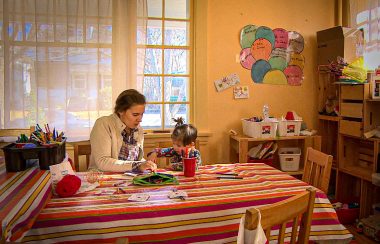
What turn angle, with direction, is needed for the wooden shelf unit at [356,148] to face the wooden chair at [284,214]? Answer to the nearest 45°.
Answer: approximately 45° to its left

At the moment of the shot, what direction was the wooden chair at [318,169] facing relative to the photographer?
facing the viewer and to the left of the viewer

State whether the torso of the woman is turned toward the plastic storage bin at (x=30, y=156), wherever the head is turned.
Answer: no

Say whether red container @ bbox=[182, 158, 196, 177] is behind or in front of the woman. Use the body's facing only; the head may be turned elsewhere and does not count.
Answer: in front

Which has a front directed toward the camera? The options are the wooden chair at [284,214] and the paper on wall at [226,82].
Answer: the paper on wall

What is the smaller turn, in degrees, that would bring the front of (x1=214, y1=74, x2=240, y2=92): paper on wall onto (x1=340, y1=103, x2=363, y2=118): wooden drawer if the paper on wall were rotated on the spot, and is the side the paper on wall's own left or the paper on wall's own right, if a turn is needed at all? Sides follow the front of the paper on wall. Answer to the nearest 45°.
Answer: approximately 90° to the paper on wall's own left

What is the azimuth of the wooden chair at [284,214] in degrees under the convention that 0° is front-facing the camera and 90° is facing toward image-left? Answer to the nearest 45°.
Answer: approximately 135°

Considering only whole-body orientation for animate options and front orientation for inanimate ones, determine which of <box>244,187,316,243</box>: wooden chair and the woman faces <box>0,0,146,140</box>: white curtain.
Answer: the wooden chair

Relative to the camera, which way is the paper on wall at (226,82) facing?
toward the camera

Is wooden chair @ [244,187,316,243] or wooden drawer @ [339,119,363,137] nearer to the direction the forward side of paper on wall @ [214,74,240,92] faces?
the wooden chair

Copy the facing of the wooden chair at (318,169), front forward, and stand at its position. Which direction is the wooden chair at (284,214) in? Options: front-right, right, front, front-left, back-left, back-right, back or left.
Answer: front-left

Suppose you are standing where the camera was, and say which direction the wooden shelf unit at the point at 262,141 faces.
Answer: facing the viewer

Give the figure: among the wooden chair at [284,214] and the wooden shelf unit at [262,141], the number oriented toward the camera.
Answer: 1

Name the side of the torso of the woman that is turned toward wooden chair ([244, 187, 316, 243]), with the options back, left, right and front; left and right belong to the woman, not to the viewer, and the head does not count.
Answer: front

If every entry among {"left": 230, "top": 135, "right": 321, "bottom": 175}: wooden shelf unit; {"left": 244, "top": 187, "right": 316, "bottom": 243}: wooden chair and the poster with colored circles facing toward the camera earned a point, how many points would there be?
2

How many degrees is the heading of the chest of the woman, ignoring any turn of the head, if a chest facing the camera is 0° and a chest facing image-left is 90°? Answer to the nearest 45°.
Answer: approximately 315°

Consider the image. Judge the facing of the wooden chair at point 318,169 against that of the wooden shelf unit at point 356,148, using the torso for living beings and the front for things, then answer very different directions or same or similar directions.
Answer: same or similar directions
